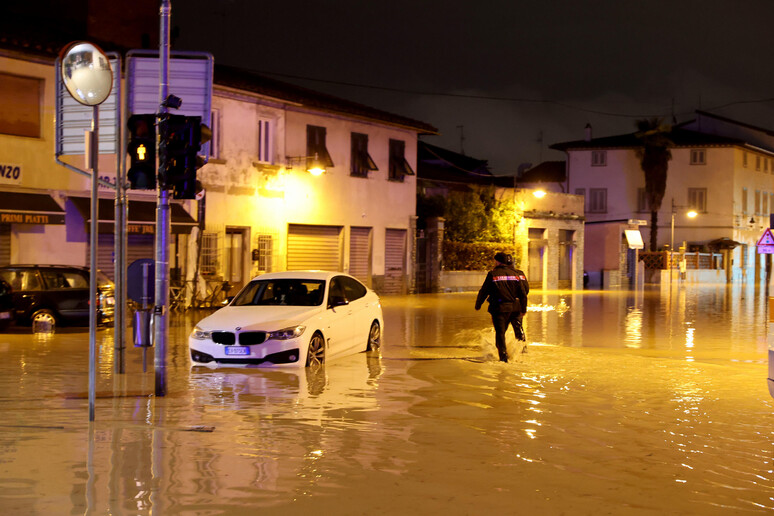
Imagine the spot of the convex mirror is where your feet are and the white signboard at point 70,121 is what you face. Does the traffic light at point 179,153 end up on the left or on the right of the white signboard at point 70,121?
right

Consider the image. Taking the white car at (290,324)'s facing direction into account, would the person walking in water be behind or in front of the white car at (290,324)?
behind

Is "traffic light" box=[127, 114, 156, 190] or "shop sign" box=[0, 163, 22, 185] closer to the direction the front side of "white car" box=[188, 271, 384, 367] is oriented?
the traffic light

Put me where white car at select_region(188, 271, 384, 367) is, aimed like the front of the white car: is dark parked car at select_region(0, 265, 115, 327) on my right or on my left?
on my right

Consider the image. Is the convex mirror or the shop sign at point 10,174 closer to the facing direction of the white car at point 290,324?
the convex mirror

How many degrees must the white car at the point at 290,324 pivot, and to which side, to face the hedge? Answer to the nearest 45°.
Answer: approximately 135° to its right

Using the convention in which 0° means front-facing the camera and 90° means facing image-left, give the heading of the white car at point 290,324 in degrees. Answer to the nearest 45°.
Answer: approximately 45°

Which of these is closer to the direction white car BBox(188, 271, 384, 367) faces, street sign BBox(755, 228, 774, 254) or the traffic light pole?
the traffic light pole

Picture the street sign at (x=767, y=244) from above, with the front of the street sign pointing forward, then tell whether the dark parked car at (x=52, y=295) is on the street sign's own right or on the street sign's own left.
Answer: on the street sign's own right

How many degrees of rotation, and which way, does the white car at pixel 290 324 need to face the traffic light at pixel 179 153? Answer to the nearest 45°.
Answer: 0° — it already faces it

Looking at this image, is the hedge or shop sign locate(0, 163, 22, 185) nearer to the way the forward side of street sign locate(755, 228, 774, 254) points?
the shop sign
